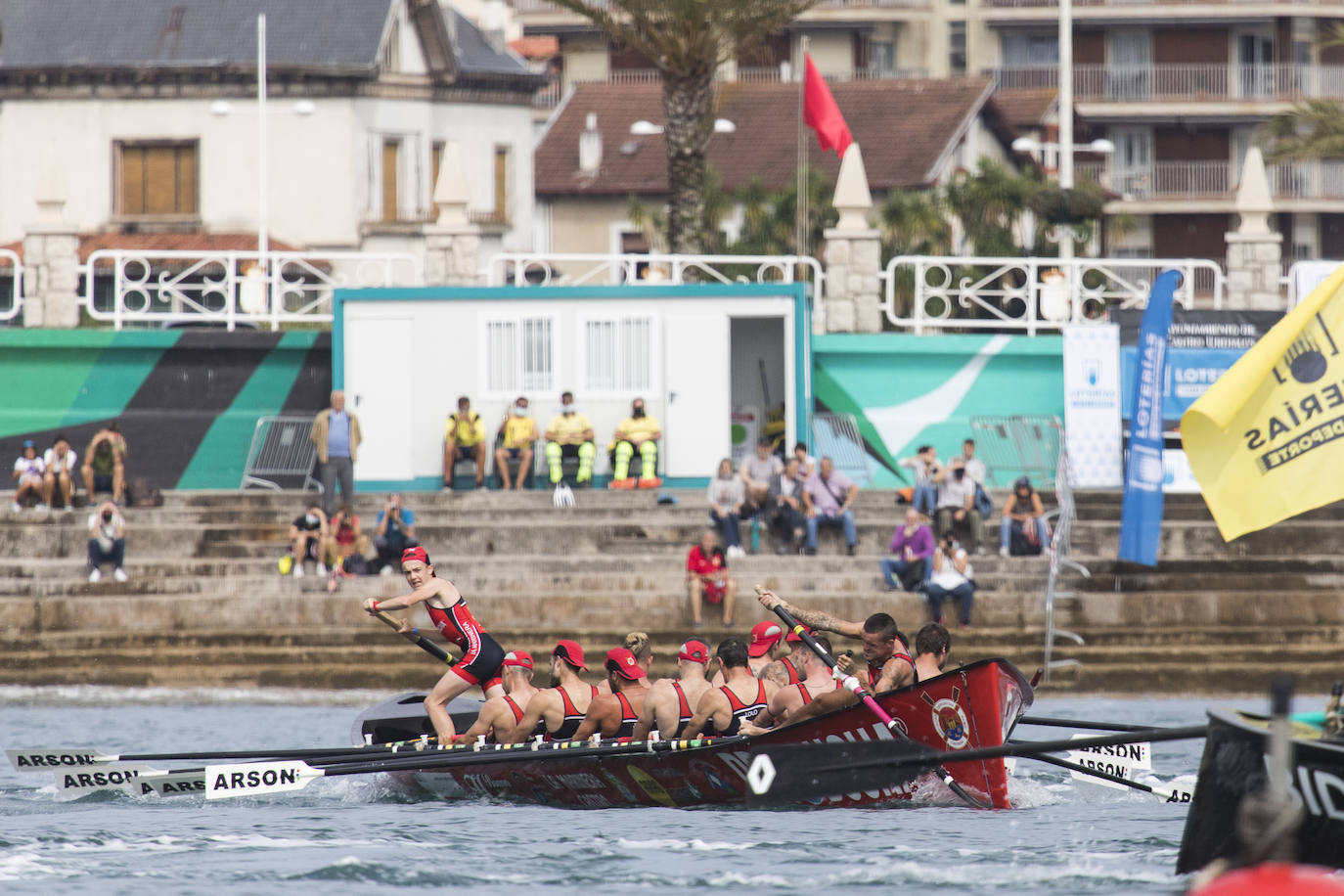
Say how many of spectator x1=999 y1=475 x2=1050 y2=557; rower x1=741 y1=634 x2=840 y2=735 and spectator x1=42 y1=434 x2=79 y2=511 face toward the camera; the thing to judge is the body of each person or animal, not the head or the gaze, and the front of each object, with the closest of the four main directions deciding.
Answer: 2

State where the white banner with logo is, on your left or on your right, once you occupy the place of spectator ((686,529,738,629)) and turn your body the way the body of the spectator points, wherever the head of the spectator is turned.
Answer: on your left

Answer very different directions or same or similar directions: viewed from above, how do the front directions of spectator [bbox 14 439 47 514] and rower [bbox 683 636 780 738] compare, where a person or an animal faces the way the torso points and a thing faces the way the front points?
very different directions

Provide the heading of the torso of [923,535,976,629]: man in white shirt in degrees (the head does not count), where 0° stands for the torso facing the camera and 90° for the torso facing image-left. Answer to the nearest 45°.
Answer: approximately 0°

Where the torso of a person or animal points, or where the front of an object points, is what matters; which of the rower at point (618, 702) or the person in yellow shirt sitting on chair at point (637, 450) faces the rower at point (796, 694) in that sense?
the person in yellow shirt sitting on chair

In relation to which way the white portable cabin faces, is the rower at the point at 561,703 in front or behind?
in front

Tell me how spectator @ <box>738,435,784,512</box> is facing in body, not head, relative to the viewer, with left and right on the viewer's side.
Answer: facing the viewer

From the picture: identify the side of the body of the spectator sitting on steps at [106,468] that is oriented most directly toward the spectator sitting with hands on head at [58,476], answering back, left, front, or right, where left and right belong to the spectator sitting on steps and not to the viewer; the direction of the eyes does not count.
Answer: right

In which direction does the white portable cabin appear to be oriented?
toward the camera

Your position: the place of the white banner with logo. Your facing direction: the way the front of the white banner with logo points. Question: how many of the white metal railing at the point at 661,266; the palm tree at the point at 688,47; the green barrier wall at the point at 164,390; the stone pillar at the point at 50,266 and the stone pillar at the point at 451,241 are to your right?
5

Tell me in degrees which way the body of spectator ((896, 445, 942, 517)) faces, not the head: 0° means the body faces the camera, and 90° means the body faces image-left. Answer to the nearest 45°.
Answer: approximately 0°

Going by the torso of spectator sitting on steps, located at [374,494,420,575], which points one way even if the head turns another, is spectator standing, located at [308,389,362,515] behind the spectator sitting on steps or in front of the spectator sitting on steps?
behind

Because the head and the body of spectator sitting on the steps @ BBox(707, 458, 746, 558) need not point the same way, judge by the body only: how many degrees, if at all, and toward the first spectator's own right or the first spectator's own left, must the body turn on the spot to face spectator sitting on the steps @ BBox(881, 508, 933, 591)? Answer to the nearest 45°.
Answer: approximately 45° to the first spectator's own left

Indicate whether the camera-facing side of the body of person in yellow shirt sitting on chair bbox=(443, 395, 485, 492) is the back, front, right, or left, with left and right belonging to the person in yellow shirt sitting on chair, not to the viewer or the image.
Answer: front

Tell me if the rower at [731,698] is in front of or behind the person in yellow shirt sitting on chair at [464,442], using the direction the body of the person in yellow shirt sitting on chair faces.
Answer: in front
